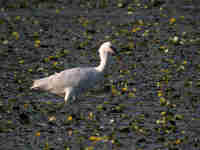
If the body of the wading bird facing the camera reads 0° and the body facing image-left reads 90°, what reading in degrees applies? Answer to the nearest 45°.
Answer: approximately 270°

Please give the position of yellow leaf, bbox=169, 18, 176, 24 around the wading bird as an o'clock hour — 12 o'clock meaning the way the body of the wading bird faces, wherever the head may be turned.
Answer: The yellow leaf is roughly at 10 o'clock from the wading bird.
